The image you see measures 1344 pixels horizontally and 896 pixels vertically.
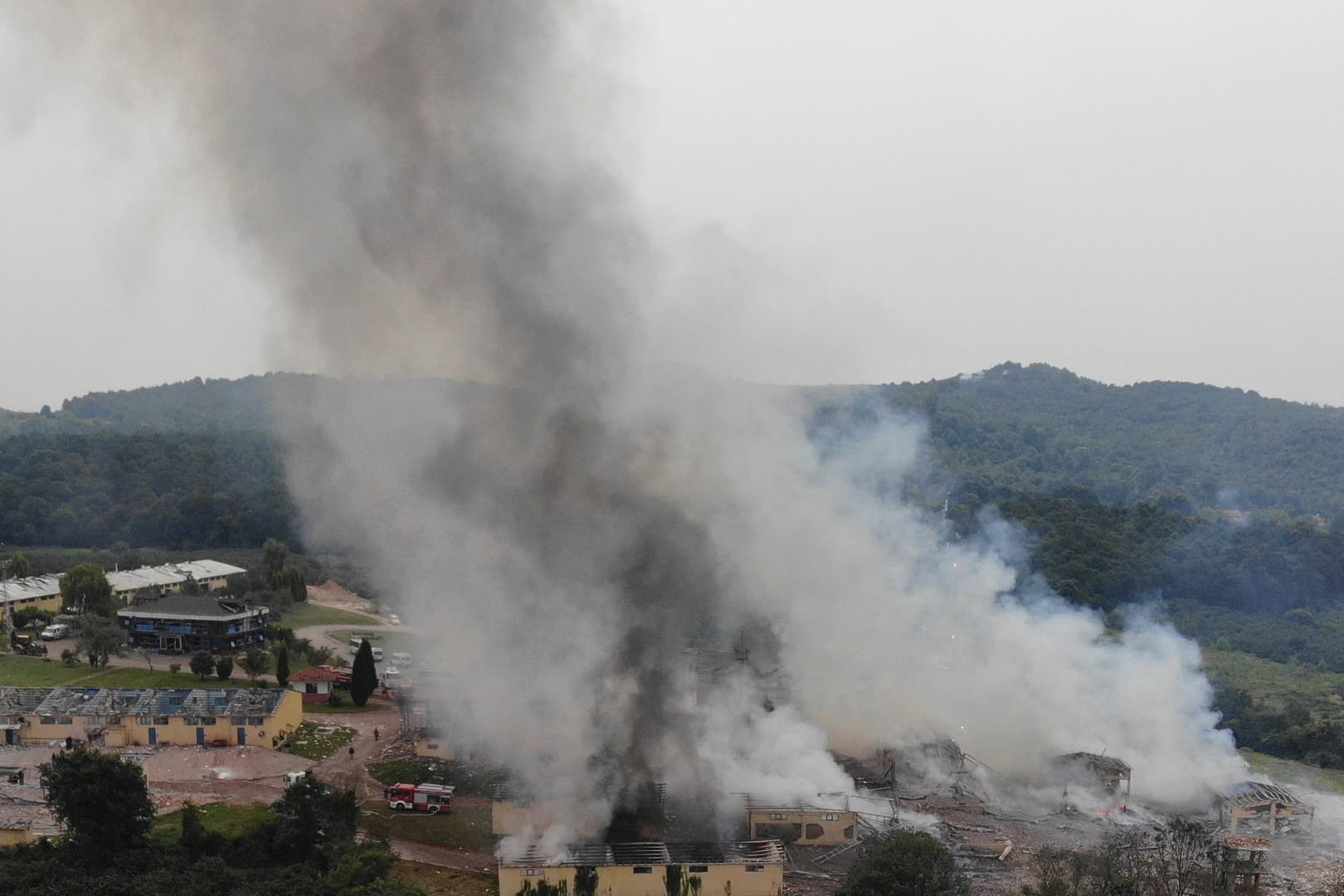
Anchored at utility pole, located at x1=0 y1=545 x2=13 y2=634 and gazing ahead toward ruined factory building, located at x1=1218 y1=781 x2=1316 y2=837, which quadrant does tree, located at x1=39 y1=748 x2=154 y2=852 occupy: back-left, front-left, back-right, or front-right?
front-right

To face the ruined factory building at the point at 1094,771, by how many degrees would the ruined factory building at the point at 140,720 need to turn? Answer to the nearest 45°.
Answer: approximately 45° to its left

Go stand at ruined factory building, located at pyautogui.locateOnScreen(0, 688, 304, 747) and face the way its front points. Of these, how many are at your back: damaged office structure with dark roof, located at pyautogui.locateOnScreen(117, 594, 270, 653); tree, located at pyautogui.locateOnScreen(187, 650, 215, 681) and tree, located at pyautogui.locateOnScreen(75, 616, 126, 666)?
3

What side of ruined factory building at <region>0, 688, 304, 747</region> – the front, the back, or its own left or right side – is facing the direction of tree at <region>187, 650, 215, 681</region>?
back

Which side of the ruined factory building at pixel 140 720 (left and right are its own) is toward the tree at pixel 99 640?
back

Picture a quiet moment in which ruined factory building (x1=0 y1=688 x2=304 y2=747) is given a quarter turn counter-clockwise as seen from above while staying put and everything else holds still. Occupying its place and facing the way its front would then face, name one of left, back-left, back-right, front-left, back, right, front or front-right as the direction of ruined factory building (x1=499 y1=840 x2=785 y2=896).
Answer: front-right

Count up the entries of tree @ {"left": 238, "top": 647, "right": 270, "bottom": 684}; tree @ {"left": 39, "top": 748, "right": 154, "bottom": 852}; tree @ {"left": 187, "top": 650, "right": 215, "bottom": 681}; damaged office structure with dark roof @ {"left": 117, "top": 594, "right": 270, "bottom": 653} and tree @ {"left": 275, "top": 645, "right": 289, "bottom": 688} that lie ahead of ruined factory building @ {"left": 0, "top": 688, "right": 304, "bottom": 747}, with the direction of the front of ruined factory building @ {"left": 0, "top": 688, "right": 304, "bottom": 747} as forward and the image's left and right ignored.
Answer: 1

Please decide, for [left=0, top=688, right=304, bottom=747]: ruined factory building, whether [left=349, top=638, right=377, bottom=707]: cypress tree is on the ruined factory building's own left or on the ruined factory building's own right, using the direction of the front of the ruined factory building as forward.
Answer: on the ruined factory building's own left

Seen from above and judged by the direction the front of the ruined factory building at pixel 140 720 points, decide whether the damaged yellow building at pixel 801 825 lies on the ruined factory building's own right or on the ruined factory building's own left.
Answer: on the ruined factory building's own left

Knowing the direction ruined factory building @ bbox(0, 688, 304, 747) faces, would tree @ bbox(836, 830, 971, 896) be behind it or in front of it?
in front

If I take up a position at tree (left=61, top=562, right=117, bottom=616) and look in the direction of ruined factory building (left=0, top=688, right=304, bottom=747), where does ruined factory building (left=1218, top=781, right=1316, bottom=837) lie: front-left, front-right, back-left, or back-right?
front-left

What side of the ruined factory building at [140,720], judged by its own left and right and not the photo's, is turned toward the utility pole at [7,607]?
back

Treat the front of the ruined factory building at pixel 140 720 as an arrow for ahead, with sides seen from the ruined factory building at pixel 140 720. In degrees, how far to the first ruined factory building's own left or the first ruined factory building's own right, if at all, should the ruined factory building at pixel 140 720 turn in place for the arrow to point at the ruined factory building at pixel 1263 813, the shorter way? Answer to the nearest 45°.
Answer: approximately 45° to the first ruined factory building's own left

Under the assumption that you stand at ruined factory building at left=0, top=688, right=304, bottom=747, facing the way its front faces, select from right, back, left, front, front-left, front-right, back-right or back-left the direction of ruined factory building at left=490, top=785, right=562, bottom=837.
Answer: front-left

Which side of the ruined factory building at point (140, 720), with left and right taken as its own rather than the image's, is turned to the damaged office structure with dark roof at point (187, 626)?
back

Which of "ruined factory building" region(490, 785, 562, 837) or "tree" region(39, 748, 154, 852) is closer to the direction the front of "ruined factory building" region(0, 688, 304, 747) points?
the tree

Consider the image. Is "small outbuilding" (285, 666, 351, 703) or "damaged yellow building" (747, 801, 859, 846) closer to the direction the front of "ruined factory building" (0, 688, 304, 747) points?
the damaged yellow building

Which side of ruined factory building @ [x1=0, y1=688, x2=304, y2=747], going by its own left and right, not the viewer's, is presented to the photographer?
front
